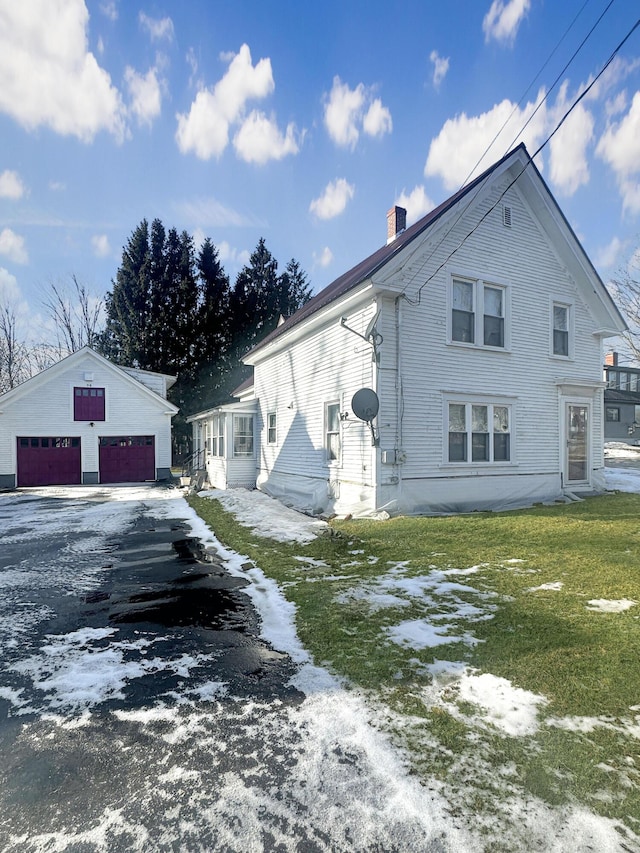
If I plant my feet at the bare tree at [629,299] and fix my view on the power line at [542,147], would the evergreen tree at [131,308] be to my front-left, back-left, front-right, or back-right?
front-right

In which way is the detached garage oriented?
toward the camera

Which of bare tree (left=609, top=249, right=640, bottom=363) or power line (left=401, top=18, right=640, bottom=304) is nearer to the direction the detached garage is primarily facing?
the power line

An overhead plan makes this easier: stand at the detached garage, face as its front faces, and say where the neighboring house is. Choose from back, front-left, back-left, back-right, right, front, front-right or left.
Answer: left

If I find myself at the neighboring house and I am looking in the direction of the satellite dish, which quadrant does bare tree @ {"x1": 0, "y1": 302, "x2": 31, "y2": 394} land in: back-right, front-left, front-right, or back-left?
front-right

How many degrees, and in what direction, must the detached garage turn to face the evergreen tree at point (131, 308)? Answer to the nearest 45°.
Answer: approximately 180°

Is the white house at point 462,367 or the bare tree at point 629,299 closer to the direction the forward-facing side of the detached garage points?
the white house

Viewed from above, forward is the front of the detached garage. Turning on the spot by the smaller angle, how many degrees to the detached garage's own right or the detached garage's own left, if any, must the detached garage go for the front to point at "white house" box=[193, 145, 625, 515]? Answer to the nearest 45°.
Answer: approximately 45° to the detached garage's own left

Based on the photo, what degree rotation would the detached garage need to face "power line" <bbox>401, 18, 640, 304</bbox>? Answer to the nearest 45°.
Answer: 0° — it already faces it

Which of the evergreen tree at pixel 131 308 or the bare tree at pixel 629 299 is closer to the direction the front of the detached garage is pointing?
the bare tree
